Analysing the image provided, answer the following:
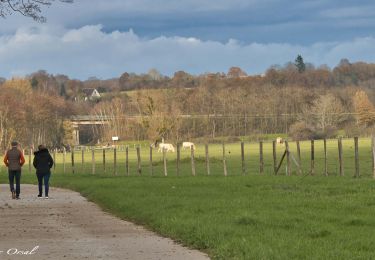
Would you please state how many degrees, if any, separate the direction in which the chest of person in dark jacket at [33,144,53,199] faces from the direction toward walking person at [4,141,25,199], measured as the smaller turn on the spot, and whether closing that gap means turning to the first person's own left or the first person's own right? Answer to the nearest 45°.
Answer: approximately 90° to the first person's own left

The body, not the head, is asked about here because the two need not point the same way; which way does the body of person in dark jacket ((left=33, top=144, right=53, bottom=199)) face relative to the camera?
away from the camera

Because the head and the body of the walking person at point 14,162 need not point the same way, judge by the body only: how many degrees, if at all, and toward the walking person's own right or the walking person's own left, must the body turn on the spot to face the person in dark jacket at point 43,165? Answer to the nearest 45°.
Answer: approximately 90° to the walking person's own right

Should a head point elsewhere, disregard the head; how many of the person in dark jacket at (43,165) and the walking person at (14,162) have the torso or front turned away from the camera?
2

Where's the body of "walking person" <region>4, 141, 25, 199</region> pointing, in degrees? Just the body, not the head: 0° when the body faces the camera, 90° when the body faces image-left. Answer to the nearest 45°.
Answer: approximately 180°
